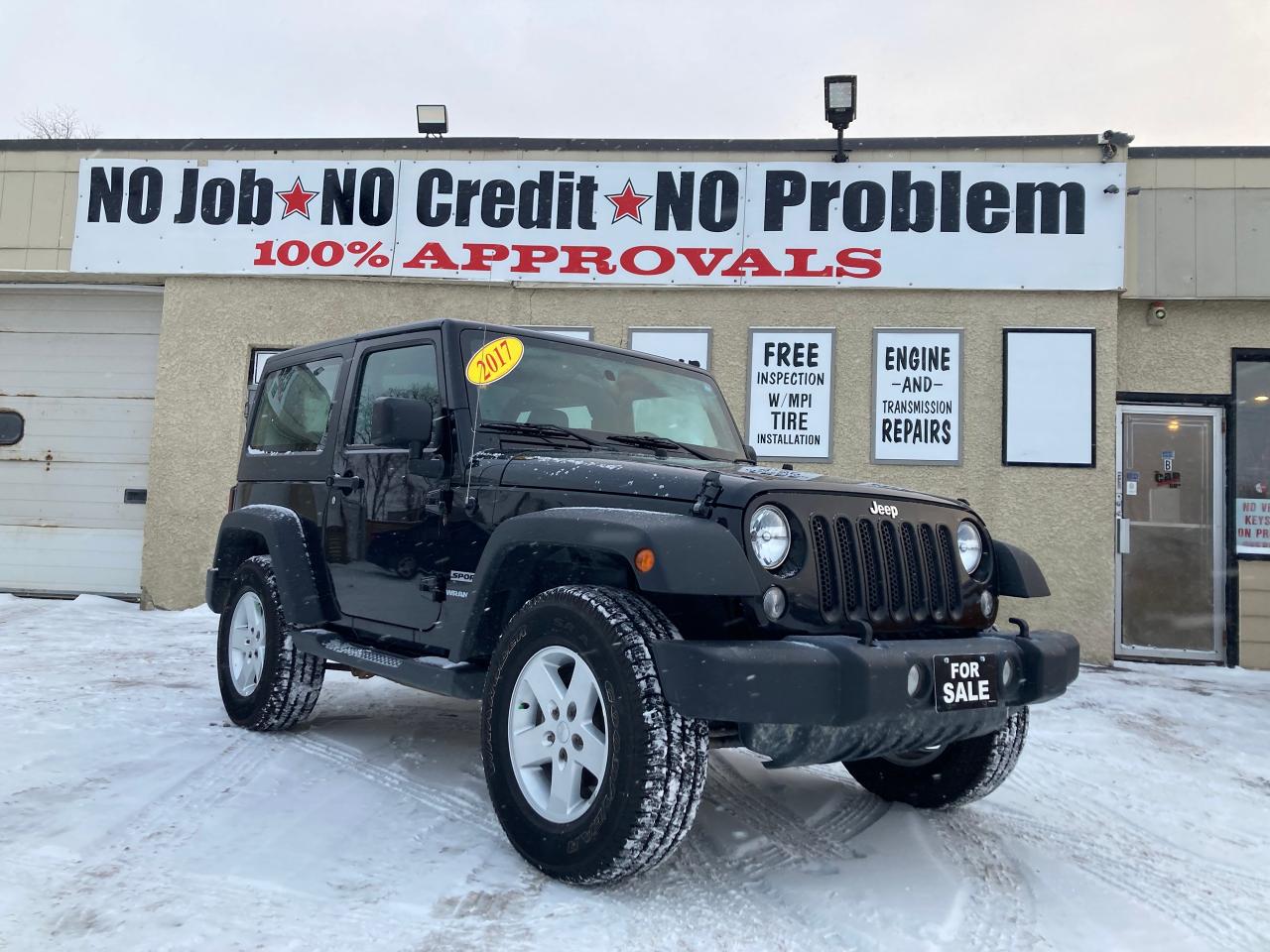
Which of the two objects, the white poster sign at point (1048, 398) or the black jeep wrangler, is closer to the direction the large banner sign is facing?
the black jeep wrangler

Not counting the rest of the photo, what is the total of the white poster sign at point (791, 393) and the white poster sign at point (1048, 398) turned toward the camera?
2

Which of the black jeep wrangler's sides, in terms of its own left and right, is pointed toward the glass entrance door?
left

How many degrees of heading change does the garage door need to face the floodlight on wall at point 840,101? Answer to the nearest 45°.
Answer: approximately 45° to its left

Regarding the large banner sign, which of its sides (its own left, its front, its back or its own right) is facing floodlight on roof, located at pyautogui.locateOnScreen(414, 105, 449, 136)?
right

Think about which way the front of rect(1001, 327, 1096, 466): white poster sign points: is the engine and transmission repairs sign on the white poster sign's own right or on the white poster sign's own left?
on the white poster sign's own right

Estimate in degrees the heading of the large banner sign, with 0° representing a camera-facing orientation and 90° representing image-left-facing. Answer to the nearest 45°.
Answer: approximately 0°

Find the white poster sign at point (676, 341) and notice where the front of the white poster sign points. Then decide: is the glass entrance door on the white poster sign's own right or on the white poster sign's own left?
on the white poster sign's own left

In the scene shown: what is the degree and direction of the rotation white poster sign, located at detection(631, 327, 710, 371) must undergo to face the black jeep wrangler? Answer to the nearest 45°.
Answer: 0° — it already faces it
